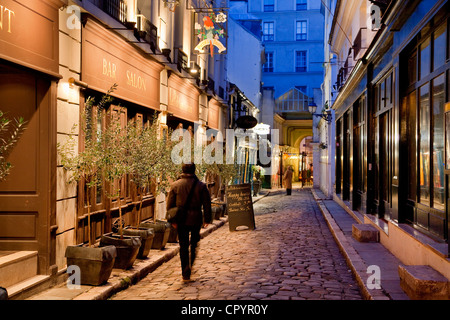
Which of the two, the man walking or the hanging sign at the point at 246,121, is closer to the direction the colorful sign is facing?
the man walking

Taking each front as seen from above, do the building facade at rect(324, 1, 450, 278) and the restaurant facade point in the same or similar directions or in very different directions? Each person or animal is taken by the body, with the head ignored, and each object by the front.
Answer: very different directions

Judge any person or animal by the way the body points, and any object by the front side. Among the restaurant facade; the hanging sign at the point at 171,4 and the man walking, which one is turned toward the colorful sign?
the man walking

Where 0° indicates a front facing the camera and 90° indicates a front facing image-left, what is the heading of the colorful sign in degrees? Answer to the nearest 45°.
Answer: approximately 0°

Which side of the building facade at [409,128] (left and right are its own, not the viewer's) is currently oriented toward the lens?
left

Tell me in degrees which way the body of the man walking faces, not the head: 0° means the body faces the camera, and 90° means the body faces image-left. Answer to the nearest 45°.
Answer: approximately 180°
